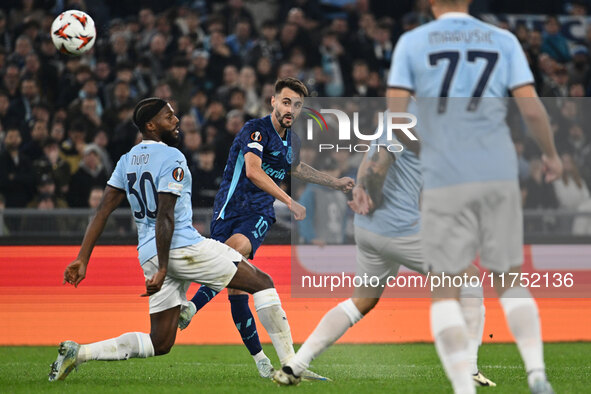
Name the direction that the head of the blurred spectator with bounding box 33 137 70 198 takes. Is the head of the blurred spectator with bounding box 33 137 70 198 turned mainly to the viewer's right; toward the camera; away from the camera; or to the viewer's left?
toward the camera

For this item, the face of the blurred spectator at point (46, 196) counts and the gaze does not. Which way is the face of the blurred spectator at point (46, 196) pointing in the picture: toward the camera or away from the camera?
toward the camera

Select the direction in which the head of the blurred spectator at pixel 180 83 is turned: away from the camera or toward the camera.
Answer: toward the camera

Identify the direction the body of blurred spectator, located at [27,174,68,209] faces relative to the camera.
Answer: toward the camera

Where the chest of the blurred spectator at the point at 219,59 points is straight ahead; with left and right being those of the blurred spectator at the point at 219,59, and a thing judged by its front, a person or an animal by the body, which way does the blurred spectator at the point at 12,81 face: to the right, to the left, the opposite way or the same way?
the same way

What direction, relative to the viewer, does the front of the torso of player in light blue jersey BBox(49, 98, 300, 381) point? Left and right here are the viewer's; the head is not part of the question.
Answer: facing away from the viewer and to the right of the viewer

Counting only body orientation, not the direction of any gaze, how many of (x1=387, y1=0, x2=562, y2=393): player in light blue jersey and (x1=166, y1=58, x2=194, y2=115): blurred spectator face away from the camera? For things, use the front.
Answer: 1

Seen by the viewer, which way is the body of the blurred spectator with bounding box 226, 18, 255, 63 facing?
toward the camera

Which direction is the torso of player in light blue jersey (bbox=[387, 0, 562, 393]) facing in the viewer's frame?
away from the camera

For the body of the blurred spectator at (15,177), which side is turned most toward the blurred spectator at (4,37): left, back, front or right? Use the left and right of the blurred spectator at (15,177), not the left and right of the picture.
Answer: back

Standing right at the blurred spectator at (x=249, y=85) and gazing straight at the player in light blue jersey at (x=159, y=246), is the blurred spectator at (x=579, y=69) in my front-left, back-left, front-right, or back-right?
back-left

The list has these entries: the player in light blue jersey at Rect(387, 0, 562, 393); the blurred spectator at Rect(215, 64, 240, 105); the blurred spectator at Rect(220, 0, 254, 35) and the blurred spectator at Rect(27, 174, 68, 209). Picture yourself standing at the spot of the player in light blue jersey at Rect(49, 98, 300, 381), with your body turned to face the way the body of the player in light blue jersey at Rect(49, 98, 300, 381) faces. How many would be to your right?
1

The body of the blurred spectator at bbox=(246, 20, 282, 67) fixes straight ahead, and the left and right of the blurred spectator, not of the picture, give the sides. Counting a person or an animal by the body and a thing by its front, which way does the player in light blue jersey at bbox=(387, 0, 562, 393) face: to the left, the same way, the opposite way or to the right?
the opposite way

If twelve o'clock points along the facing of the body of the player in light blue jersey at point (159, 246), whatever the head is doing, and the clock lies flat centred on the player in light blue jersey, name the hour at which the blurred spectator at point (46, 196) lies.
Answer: The blurred spectator is roughly at 10 o'clock from the player in light blue jersey.

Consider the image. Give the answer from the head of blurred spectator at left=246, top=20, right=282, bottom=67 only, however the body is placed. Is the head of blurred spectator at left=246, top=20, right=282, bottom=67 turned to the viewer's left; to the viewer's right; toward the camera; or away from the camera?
toward the camera
